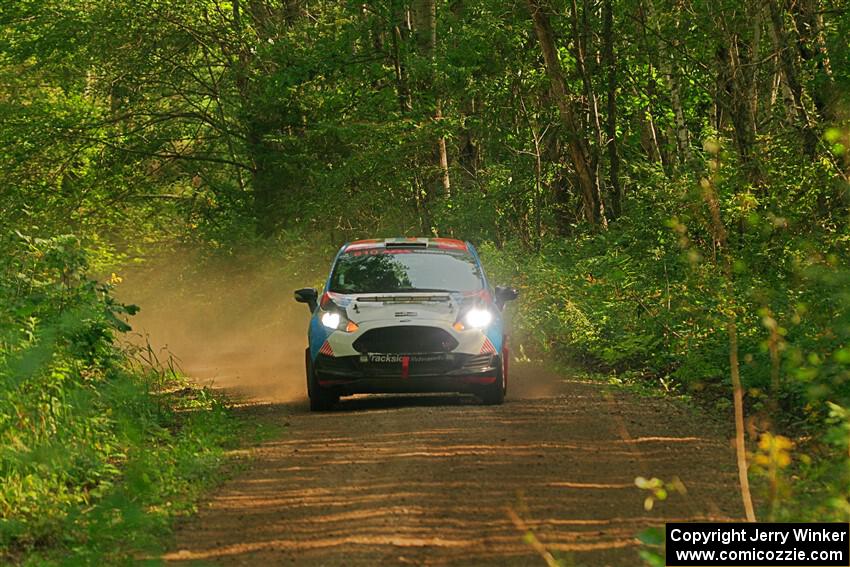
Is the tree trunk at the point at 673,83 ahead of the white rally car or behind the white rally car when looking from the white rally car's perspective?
behind

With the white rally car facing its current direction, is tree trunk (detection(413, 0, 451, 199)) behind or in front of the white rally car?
behind

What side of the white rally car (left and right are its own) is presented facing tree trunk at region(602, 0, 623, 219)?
back

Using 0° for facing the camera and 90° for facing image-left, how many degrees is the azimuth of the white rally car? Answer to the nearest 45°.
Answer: approximately 0°

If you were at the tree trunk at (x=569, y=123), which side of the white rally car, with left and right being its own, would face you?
back

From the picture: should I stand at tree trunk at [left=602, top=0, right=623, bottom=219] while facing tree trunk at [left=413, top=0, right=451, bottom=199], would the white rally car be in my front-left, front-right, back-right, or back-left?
back-left

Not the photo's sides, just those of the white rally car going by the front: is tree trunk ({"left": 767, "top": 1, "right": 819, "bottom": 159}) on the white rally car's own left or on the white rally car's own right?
on the white rally car's own left
